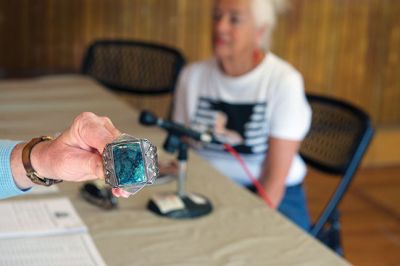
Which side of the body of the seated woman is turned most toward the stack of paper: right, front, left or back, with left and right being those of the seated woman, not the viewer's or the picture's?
front

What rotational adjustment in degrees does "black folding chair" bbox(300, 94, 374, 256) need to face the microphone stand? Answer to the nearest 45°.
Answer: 0° — it already faces it

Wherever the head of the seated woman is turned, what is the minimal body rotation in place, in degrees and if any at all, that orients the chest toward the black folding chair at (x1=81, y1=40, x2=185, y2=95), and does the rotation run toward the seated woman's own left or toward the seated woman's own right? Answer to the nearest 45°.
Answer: approximately 90° to the seated woman's own right

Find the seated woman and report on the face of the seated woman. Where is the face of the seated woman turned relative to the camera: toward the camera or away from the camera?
toward the camera

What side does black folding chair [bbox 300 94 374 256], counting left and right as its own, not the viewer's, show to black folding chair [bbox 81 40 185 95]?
right

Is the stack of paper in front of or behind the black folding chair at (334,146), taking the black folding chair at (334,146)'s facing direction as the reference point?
in front

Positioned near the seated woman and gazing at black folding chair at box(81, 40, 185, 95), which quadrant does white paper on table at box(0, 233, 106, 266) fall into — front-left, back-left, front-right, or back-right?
back-left

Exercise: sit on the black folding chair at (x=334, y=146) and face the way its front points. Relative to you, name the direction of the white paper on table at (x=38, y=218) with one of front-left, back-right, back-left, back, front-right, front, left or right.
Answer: front

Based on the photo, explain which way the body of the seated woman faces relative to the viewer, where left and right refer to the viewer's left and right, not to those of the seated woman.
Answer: facing the viewer and to the left of the viewer
